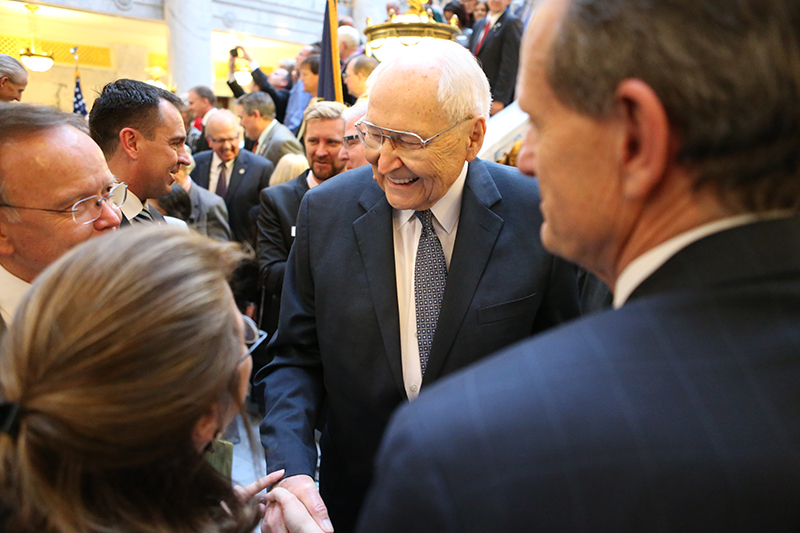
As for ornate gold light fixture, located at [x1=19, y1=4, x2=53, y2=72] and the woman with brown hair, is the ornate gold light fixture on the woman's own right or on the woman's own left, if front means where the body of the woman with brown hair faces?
on the woman's own left

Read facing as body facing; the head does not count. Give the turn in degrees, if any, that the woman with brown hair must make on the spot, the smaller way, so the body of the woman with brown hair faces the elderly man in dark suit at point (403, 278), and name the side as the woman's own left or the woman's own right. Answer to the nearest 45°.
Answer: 0° — they already face them

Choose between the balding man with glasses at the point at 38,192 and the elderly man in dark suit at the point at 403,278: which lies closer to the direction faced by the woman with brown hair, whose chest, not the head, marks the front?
the elderly man in dark suit

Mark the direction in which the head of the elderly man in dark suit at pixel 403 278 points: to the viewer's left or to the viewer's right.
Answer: to the viewer's left

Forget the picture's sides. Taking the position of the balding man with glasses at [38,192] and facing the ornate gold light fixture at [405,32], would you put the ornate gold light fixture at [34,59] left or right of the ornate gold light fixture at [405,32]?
left

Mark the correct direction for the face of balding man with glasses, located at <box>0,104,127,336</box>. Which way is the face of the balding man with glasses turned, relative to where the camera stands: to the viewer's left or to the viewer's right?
to the viewer's right

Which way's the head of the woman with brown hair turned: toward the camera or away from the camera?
away from the camera

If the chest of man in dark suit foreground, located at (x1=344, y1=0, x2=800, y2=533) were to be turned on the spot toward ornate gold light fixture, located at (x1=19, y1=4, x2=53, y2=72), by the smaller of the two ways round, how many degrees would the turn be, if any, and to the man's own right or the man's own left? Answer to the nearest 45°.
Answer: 0° — they already face it
